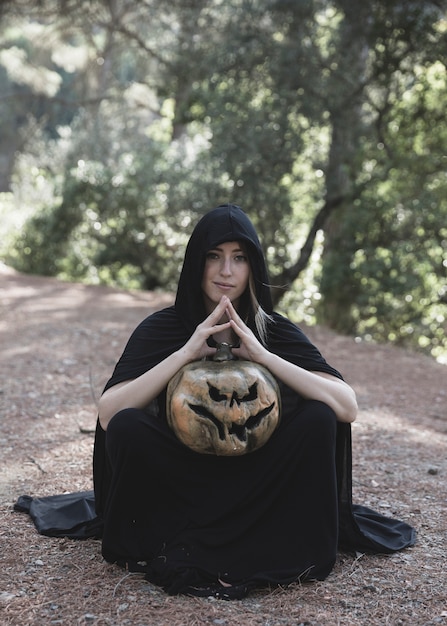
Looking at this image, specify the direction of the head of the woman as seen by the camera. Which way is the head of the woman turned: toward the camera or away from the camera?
toward the camera

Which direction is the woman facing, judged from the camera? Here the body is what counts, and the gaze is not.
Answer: toward the camera
